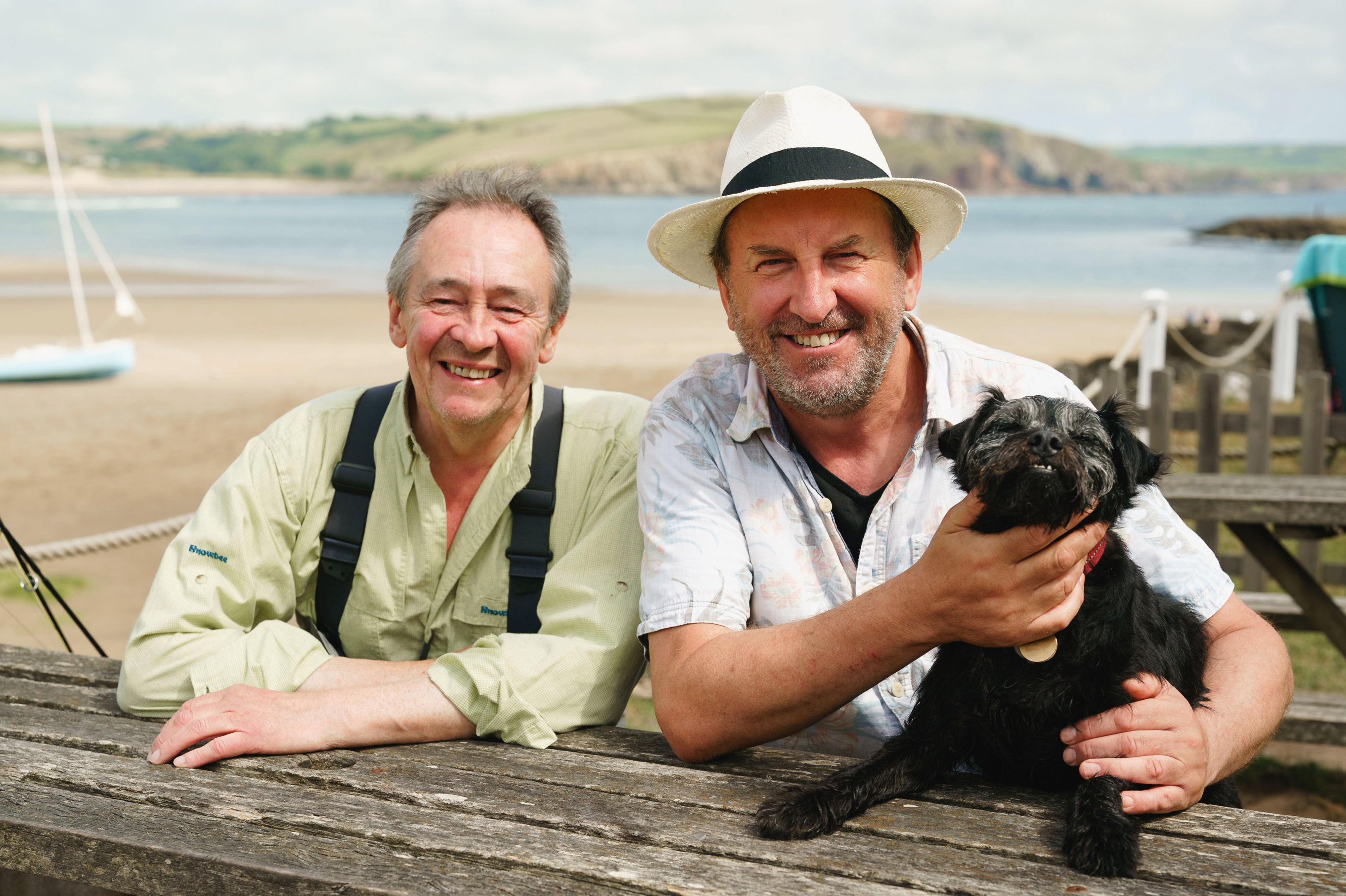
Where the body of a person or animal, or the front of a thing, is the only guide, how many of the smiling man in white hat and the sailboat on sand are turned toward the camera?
1

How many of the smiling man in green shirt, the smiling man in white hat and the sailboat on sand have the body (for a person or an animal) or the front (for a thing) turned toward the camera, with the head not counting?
2

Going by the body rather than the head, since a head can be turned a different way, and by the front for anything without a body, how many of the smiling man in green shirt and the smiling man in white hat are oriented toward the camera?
2

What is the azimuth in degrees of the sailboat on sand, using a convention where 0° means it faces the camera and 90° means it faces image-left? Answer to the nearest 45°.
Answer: approximately 270°

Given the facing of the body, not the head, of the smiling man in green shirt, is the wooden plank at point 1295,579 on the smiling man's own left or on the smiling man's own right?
on the smiling man's own left

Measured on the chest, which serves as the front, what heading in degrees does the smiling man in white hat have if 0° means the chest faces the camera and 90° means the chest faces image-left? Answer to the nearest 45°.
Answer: approximately 0°

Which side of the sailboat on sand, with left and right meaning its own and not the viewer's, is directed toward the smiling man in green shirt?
right
